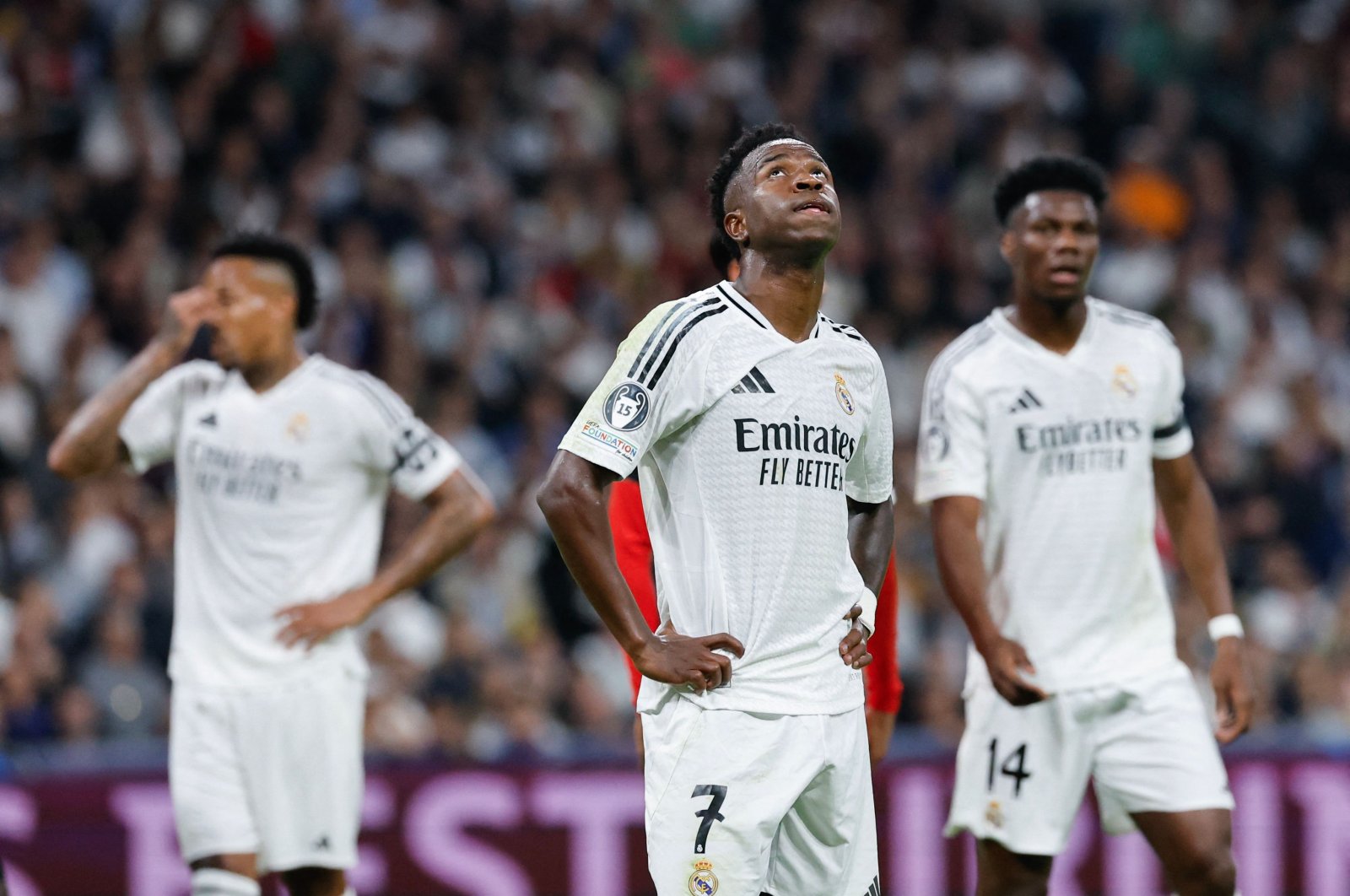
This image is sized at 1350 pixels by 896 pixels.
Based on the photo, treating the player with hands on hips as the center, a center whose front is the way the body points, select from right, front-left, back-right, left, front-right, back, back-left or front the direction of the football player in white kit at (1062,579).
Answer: left

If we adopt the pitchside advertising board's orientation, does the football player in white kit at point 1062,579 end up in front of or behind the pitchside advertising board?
in front

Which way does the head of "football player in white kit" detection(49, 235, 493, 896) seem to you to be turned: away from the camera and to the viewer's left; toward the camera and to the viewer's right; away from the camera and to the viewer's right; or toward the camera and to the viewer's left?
toward the camera and to the viewer's left

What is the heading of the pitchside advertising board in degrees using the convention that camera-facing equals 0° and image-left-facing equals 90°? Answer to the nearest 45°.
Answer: approximately 0°

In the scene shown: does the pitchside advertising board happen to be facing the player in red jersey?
yes

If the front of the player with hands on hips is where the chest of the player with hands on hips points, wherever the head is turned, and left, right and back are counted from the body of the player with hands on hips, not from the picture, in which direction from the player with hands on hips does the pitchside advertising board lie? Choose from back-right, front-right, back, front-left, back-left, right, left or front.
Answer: back-left

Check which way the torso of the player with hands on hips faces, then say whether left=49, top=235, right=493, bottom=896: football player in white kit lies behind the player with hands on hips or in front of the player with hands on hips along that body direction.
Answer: behind

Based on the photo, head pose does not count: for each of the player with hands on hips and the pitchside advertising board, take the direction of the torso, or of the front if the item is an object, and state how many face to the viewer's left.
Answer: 0

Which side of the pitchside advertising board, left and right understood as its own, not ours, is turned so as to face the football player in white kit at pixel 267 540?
front

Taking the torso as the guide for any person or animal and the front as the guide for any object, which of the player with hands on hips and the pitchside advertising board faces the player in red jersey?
the pitchside advertising board

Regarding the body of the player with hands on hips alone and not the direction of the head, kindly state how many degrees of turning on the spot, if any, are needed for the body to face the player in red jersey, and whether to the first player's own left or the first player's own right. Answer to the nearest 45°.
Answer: approximately 135° to the first player's own left

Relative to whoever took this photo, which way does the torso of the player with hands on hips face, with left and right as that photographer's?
facing the viewer and to the right of the viewer
